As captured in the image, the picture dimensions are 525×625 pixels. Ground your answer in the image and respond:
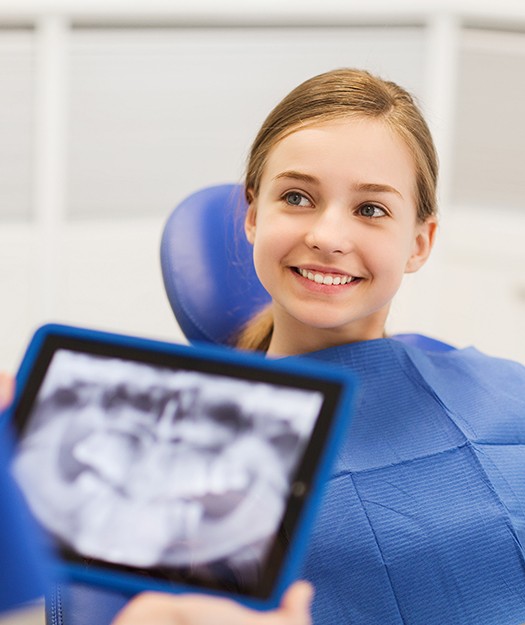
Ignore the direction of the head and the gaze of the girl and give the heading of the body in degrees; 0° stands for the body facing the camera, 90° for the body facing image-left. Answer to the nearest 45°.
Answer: approximately 0°
